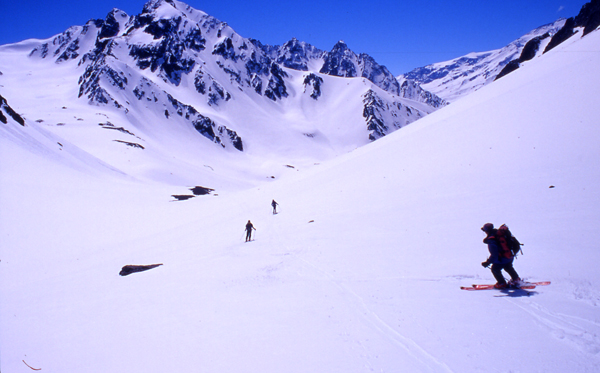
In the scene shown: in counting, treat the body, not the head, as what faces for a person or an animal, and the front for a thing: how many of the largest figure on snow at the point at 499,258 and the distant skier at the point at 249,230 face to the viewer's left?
1

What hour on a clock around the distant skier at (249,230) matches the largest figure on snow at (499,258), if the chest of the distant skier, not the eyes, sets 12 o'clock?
The largest figure on snow is roughly at 5 o'clock from the distant skier.

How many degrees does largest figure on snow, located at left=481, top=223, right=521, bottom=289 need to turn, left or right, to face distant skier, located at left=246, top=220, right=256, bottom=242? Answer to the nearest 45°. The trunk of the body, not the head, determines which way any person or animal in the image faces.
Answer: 0° — it already faces them

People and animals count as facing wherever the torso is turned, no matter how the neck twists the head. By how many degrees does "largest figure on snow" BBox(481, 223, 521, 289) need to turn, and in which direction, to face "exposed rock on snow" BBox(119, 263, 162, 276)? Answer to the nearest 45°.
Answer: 0° — it already faces it

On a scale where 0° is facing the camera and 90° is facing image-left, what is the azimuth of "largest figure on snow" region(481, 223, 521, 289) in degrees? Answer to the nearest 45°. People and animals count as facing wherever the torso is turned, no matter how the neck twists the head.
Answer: approximately 90°

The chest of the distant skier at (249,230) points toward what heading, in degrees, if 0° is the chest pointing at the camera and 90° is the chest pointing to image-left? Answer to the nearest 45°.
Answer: approximately 180°

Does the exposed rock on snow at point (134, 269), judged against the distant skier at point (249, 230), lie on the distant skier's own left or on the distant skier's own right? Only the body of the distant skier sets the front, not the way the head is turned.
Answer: on the distant skier's own left
